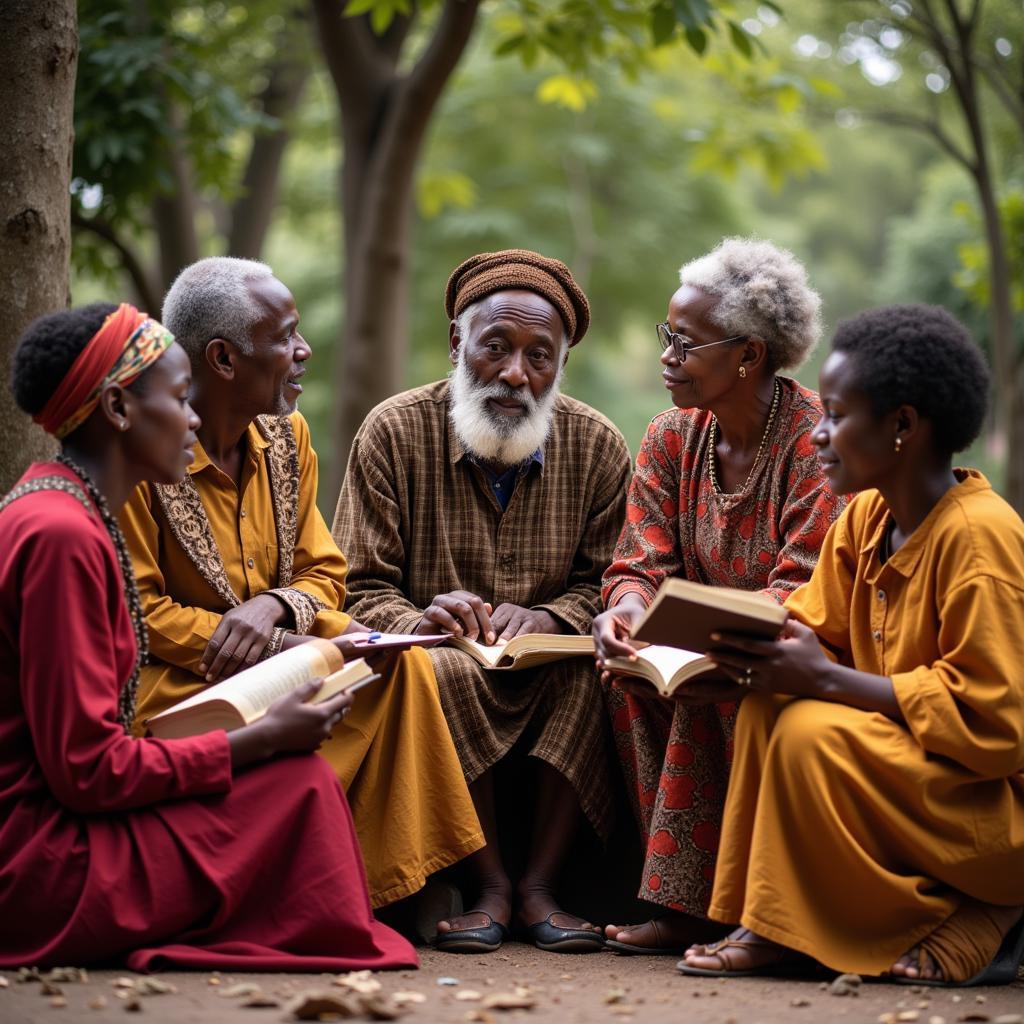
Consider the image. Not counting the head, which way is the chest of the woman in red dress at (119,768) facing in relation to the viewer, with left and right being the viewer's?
facing to the right of the viewer

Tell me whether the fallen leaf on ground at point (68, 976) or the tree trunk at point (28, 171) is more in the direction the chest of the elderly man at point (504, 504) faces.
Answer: the fallen leaf on ground

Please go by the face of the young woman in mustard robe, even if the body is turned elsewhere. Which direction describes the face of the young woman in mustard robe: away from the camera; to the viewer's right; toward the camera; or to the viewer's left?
to the viewer's left

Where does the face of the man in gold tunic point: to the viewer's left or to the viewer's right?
to the viewer's right

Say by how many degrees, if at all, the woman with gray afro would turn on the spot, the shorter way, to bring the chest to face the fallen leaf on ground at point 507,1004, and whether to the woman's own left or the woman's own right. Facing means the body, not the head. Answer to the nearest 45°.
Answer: approximately 45° to the woman's own left

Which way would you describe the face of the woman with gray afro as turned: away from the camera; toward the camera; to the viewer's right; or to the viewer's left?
to the viewer's left

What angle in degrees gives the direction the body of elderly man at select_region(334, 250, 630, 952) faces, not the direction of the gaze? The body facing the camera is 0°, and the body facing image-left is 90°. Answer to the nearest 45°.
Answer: approximately 0°

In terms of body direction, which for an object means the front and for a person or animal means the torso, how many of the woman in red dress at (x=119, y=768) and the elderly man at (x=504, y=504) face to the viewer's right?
1
